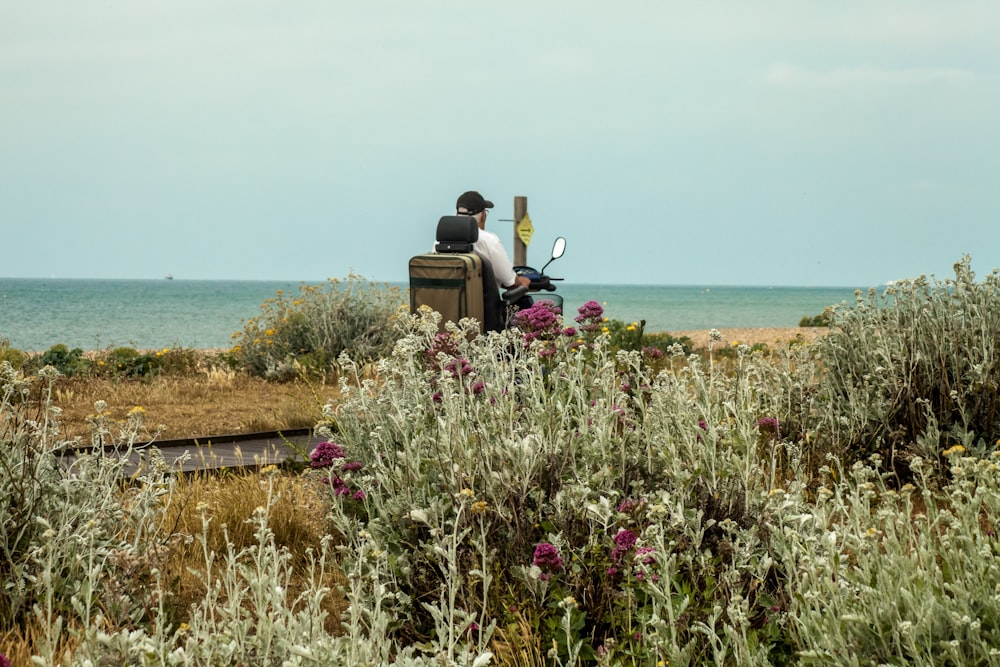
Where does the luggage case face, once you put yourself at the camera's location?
facing the viewer and to the left of the viewer

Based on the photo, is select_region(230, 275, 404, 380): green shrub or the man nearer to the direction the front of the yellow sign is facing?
the man

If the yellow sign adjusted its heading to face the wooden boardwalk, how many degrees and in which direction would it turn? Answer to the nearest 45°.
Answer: approximately 45° to its right

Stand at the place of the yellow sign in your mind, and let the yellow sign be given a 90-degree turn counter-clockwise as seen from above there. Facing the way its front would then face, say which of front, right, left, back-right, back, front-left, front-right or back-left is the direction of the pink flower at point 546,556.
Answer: back-right

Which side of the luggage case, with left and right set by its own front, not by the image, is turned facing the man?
back

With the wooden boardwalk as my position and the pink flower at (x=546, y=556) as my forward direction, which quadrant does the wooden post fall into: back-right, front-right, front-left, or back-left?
back-left

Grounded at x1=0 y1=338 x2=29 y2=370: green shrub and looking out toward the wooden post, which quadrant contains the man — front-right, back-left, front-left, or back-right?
front-right

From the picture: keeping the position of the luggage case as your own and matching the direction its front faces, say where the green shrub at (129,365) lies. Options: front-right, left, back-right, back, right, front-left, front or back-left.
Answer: right

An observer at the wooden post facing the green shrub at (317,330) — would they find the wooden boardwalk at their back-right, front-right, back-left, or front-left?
front-left

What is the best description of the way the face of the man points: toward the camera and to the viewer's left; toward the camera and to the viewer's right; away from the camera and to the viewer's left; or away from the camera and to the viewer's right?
away from the camera and to the viewer's right

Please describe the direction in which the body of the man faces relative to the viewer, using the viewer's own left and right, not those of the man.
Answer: facing away from the viewer and to the right of the viewer

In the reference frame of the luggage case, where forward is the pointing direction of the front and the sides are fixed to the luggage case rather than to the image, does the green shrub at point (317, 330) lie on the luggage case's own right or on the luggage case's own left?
on the luggage case's own right

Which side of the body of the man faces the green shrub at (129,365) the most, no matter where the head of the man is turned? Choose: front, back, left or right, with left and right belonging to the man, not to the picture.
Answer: left

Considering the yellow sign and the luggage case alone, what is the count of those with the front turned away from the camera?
0

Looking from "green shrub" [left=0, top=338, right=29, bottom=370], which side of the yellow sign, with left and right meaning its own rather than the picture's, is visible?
right

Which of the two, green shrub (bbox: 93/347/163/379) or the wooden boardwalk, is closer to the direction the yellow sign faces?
the wooden boardwalk

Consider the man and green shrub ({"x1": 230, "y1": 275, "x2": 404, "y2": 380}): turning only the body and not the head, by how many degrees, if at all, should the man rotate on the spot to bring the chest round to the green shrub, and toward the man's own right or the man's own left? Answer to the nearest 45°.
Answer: approximately 90° to the man's own left
